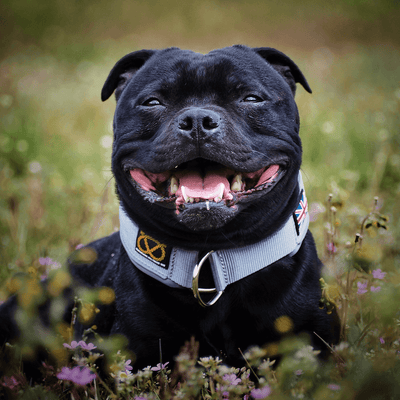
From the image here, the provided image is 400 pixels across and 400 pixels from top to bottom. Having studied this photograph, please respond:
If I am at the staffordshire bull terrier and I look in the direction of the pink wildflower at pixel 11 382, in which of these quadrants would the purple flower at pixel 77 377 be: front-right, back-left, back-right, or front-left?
front-left

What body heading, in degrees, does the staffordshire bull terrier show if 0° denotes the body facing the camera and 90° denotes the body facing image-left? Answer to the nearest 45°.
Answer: approximately 0°

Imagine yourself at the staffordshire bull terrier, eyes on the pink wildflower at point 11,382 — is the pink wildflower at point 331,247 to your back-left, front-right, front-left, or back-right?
back-left

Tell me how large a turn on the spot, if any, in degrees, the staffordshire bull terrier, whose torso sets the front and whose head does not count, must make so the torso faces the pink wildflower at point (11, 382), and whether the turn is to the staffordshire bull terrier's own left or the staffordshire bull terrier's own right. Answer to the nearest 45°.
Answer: approximately 45° to the staffordshire bull terrier's own right
